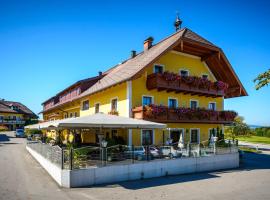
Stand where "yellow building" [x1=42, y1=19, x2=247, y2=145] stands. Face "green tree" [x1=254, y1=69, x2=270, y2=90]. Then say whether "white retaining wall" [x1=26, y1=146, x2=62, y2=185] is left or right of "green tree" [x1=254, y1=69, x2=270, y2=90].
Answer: right

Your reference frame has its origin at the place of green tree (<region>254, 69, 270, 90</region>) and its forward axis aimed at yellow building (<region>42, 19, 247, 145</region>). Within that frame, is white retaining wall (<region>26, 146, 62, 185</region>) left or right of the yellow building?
left

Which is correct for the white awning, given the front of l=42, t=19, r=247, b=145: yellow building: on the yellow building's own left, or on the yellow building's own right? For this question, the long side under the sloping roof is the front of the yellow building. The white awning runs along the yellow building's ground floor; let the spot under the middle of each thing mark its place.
on the yellow building's own right
